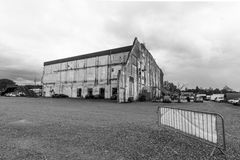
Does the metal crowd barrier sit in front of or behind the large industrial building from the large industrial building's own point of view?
in front
